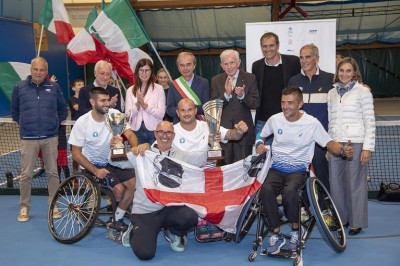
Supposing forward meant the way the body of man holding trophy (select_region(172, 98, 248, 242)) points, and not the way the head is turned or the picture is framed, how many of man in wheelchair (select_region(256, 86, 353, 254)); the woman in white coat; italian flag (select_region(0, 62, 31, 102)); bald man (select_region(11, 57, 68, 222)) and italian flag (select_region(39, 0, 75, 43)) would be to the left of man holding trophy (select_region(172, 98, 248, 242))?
2

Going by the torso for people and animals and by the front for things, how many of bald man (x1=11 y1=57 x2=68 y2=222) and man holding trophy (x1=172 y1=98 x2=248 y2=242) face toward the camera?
2

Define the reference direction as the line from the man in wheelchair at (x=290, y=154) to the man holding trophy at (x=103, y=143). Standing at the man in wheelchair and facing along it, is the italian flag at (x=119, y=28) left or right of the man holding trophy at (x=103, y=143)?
right

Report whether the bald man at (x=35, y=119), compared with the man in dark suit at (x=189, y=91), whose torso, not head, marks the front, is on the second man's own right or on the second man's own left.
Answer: on the second man's own right

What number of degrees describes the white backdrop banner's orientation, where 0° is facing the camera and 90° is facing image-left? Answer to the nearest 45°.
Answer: approximately 0°
